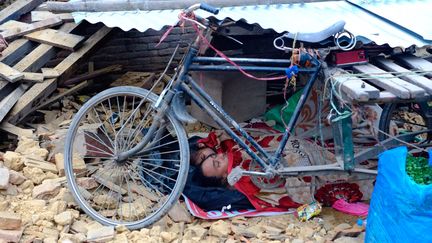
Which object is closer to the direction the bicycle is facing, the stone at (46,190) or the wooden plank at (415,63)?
the stone

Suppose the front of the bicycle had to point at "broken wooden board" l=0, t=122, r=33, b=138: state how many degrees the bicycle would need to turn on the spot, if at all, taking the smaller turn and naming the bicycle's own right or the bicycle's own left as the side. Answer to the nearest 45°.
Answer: approximately 45° to the bicycle's own right

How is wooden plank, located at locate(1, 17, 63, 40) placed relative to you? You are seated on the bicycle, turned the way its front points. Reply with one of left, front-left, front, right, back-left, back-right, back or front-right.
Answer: front-right

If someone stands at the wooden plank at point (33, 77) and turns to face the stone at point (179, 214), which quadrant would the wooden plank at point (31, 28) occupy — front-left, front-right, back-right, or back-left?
back-left

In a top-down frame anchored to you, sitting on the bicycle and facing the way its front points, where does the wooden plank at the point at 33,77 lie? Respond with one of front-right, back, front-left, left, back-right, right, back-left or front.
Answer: front-right

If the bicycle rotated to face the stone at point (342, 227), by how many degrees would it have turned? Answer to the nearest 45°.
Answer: approximately 180°

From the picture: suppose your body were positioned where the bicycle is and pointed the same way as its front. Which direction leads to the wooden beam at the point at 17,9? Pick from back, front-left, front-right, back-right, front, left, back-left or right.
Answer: front-right

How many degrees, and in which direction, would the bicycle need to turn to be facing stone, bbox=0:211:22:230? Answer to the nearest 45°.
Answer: approximately 45° to its left

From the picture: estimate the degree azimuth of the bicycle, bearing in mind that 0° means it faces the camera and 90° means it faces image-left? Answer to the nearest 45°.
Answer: approximately 90°

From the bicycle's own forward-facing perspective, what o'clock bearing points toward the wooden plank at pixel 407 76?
The wooden plank is roughly at 6 o'clock from the bicycle.

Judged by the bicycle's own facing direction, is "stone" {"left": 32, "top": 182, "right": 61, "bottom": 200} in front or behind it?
in front

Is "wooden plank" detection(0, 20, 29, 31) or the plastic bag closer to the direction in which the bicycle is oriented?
the wooden plank

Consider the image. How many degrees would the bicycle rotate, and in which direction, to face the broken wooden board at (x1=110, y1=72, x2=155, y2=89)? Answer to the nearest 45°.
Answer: approximately 90° to its right

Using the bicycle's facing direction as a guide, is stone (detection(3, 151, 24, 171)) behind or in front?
in front

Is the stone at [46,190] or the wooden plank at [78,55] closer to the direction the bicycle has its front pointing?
the stone
